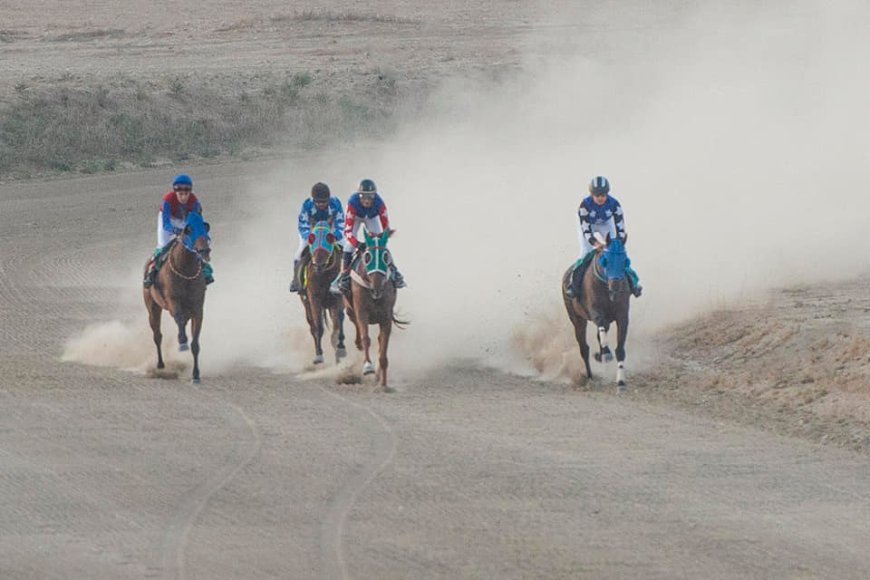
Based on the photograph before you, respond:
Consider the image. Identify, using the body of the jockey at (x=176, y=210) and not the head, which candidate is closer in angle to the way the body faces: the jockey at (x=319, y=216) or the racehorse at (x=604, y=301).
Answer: the racehorse

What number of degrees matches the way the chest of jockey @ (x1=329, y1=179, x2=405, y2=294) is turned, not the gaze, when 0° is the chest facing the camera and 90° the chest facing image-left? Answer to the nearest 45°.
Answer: approximately 0°

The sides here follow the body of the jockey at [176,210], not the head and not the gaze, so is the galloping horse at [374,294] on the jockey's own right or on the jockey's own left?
on the jockey's own left

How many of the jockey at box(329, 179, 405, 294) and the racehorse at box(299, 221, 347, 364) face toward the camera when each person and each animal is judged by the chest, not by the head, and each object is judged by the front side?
2

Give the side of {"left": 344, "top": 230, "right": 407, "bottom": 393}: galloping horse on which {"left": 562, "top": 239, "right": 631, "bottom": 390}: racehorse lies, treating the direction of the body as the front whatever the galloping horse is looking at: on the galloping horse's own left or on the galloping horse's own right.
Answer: on the galloping horse's own left

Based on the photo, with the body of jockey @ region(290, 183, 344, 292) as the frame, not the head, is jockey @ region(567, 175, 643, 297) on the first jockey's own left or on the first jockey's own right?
on the first jockey's own left

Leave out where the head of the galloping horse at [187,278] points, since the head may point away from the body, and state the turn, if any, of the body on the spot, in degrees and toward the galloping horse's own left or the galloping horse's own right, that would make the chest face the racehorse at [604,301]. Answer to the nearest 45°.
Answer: approximately 45° to the galloping horse's own left

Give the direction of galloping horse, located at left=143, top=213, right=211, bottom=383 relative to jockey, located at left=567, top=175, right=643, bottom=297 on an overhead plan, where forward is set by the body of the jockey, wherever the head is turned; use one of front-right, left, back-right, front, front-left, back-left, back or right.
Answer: right

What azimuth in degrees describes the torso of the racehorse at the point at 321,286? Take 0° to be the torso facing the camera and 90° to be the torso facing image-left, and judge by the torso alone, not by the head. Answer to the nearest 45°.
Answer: approximately 0°
